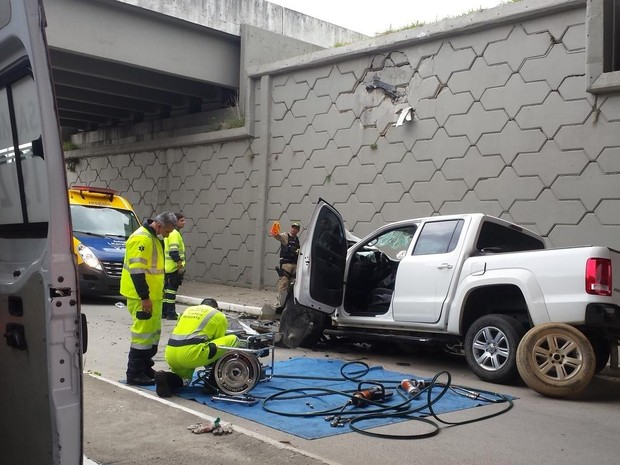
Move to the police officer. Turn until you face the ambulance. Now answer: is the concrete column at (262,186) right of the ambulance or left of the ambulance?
right

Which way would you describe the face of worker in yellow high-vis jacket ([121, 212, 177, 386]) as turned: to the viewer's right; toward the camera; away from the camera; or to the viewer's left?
to the viewer's right

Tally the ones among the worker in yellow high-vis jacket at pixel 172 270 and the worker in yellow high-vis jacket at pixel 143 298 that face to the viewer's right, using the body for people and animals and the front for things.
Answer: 2

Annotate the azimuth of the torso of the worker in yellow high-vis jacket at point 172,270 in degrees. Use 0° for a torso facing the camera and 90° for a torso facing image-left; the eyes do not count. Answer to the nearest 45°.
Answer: approximately 270°

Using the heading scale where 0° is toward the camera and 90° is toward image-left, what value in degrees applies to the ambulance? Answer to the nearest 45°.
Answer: approximately 315°

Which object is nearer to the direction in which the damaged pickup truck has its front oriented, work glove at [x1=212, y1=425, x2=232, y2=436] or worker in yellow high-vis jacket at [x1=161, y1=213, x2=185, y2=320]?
the worker in yellow high-vis jacket

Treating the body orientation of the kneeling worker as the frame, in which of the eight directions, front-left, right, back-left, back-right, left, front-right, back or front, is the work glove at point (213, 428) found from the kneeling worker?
back-right

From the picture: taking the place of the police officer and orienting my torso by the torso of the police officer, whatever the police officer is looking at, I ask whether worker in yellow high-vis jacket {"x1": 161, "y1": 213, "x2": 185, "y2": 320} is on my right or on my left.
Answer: on my right

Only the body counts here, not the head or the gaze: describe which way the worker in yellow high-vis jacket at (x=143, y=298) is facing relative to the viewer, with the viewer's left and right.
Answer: facing to the right of the viewer

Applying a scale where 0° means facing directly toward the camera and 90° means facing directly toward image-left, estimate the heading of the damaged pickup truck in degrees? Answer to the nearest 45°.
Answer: approximately 135°

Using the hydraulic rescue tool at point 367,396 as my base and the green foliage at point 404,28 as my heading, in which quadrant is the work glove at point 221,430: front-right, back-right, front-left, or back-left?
back-left
